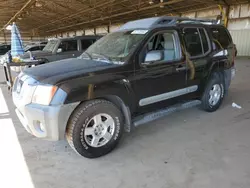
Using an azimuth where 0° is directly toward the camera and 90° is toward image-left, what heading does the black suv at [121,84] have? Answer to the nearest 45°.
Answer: approximately 45°

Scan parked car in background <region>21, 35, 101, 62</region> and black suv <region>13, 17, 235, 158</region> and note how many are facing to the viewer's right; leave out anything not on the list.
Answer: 0

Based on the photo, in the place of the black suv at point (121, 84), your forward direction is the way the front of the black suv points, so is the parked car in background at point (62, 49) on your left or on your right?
on your right

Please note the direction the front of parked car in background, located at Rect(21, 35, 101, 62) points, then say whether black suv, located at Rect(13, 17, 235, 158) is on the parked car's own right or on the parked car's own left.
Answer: on the parked car's own left

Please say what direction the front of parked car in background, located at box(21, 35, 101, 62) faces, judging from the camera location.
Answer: facing the viewer and to the left of the viewer
